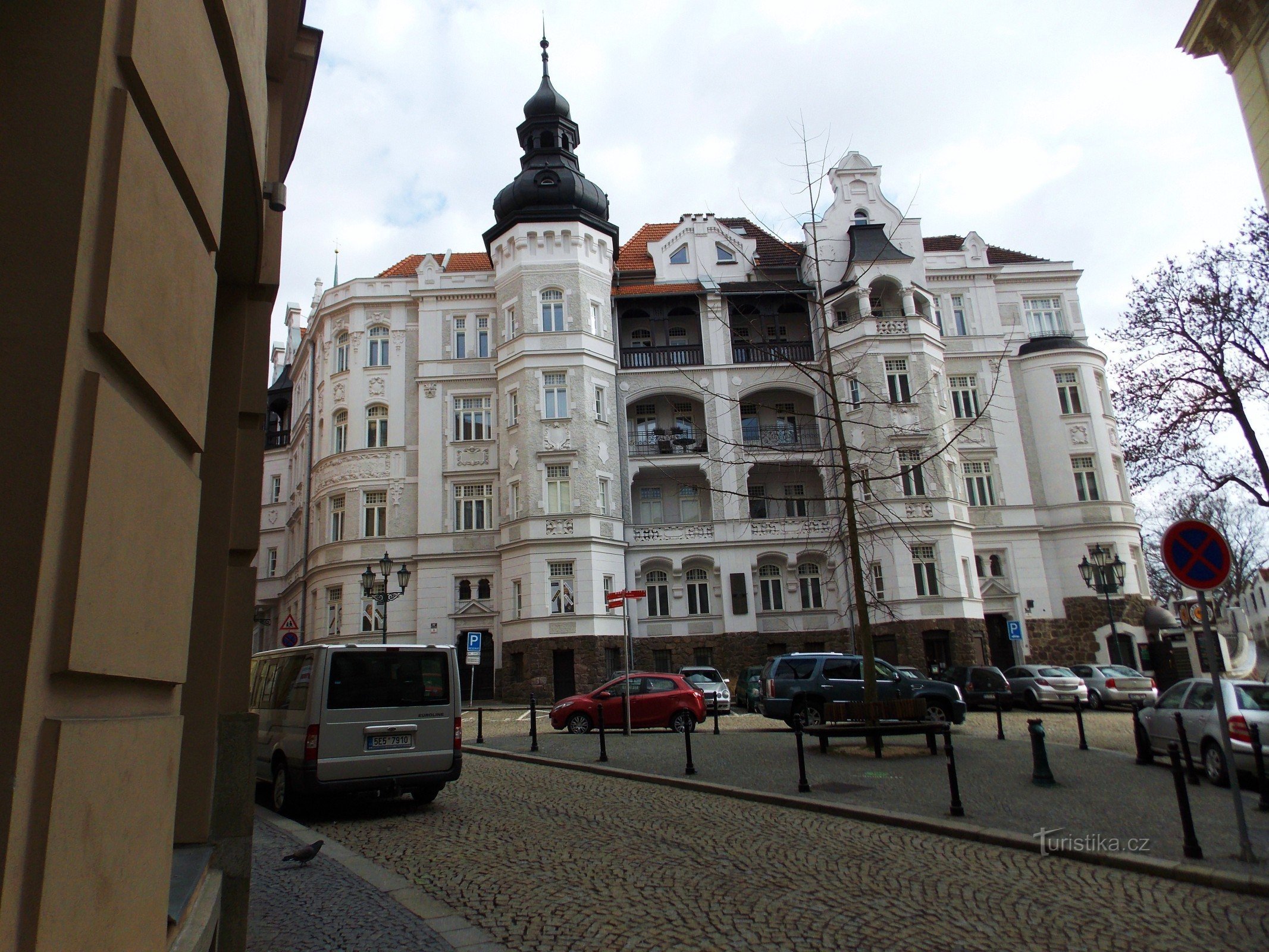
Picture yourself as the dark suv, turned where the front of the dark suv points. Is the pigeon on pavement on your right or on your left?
on your right

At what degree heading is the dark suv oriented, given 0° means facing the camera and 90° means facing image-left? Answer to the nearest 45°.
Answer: approximately 270°

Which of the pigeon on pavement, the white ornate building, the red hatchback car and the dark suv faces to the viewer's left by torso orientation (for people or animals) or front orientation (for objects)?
the red hatchback car

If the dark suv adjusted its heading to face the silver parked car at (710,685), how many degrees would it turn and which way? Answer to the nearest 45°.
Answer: approximately 135° to its left

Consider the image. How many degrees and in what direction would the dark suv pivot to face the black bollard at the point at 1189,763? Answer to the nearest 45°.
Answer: approximately 45° to its right

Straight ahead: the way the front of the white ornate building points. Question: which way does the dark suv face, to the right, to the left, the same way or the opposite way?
to the left

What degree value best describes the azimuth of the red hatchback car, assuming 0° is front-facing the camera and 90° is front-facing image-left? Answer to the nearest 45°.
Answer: approximately 90°

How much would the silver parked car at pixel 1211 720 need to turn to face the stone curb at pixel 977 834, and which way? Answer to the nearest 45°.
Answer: approximately 90° to its left

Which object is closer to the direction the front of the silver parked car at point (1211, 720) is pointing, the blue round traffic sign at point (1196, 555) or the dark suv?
the dark suv

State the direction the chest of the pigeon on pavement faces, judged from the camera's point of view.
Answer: to the viewer's right

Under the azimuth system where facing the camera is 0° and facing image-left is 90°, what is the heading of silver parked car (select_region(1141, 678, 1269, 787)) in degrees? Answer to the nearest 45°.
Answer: approximately 135°
